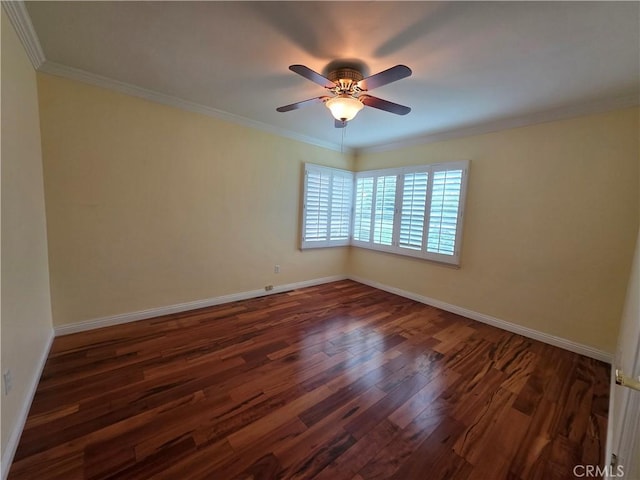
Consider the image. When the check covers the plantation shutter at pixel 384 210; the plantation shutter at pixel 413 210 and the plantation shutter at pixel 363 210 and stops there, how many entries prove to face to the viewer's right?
0

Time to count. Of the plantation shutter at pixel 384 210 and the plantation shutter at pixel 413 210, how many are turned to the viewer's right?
0

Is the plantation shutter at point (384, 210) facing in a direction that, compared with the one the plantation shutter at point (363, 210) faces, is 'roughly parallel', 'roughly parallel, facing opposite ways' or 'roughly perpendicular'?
roughly parallel

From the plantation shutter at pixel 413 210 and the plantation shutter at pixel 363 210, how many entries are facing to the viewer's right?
0

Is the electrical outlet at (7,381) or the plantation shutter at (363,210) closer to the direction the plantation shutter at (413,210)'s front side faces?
the electrical outlet

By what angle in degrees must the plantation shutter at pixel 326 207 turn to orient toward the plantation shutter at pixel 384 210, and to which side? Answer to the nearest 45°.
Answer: approximately 45° to its left

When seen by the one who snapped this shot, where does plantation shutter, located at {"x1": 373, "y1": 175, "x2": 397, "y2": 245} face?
facing the viewer and to the left of the viewer

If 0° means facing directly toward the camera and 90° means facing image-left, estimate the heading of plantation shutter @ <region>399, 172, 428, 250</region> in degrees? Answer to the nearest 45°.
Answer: approximately 45°

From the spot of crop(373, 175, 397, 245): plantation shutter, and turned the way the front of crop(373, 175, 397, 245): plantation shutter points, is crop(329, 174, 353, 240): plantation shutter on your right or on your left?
on your right

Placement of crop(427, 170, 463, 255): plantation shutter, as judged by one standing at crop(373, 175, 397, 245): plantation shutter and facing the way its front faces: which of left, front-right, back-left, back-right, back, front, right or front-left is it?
left

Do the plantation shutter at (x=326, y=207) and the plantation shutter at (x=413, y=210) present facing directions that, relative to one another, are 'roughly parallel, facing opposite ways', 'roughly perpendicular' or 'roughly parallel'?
roughly perpendicular

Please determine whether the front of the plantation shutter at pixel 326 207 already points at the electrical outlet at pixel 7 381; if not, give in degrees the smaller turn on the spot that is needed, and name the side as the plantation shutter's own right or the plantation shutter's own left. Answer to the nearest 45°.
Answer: approximately 90° to the plantation shutter's own right

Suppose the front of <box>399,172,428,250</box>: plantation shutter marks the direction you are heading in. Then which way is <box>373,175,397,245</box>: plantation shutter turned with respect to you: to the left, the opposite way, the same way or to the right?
the same way

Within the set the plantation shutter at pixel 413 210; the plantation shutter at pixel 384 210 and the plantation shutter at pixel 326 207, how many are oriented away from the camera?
0

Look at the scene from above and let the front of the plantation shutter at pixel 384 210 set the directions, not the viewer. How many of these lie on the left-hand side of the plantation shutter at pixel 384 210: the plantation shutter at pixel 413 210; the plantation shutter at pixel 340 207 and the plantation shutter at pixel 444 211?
2

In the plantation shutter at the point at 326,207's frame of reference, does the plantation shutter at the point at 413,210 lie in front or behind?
in front

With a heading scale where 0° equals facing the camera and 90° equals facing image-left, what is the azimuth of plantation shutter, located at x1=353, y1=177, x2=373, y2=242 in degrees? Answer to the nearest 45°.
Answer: approximately 45°
